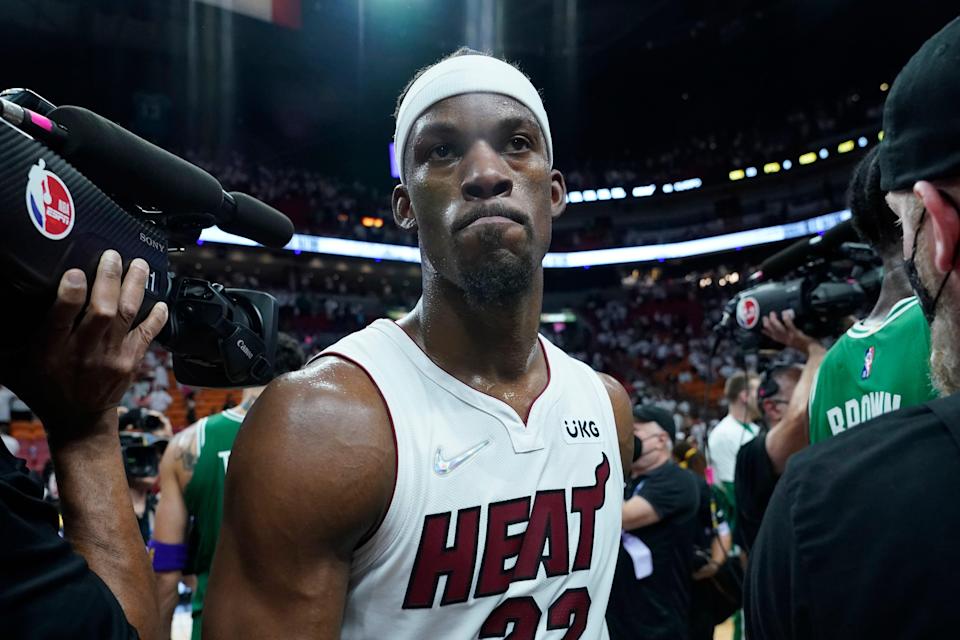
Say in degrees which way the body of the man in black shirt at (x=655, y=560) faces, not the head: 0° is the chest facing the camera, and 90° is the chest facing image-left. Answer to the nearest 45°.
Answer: approximately 90°

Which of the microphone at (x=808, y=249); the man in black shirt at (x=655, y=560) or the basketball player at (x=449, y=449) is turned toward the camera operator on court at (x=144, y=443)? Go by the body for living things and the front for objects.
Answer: the man in black shirt

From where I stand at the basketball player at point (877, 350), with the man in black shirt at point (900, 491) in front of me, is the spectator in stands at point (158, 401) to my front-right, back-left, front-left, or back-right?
back-right

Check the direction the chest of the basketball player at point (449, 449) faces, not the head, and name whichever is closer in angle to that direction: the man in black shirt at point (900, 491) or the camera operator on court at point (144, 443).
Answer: the man in black shirt

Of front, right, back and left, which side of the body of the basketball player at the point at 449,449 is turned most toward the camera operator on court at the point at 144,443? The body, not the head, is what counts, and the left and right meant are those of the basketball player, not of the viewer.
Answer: back

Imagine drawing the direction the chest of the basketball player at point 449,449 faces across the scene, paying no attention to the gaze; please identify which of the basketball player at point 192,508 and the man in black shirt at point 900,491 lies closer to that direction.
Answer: the man in black shirt

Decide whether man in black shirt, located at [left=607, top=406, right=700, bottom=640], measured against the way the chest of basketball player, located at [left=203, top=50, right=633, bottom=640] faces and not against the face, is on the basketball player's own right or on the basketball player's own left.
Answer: on the basketball player's own left
